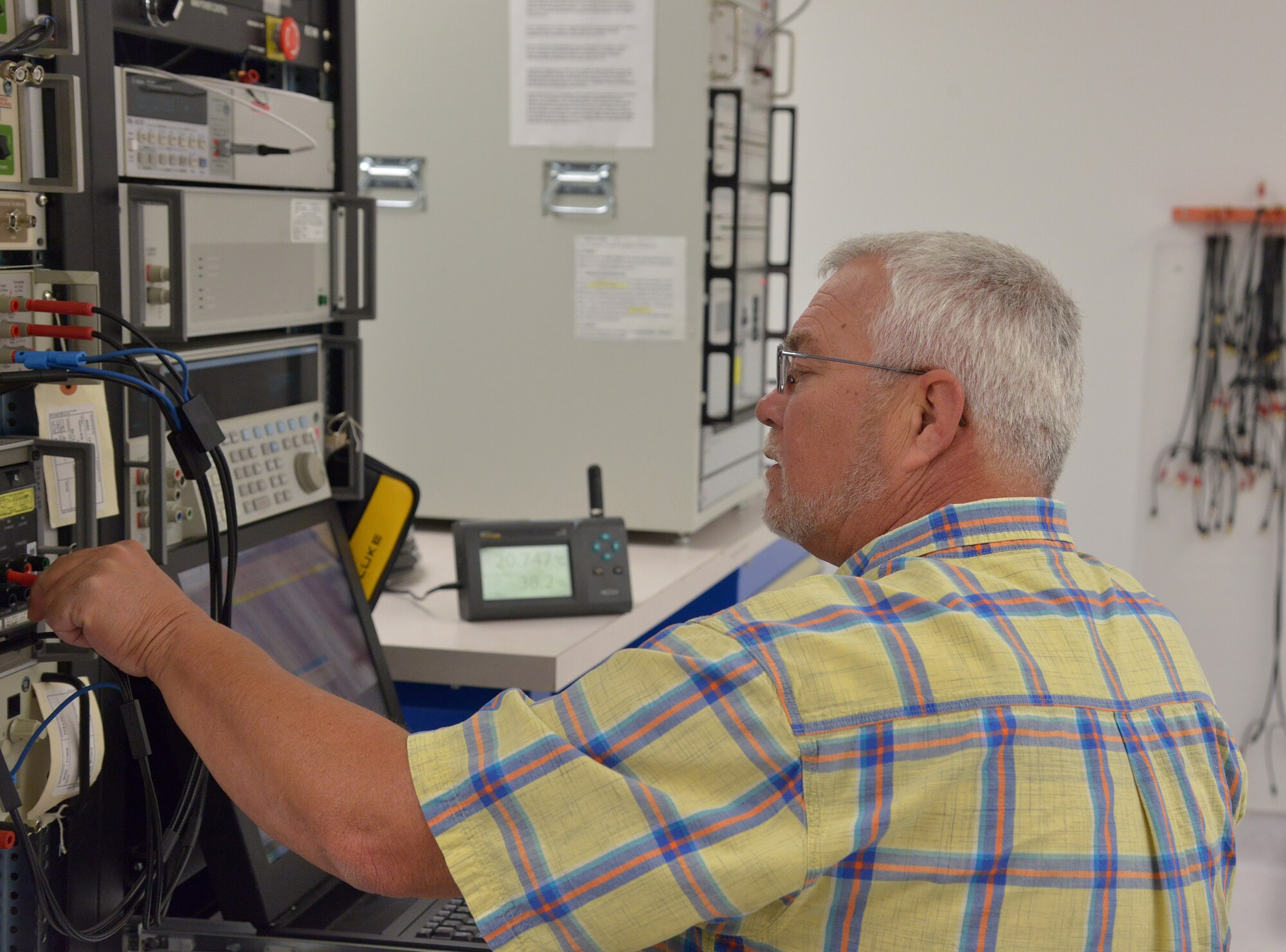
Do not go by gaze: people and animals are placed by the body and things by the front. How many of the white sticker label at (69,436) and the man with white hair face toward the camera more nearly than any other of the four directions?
1

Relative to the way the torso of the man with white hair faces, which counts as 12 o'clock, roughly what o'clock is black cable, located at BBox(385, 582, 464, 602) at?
The black cable is roughly at 1 o'clock from the man with white hair.

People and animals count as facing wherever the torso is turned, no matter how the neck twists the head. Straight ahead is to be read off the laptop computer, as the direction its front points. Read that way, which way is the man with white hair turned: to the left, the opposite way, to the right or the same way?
the opposite way

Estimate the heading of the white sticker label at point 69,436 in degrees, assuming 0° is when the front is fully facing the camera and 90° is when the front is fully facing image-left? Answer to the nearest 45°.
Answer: approximately 0°

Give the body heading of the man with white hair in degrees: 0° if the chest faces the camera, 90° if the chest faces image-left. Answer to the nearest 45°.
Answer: approximately 135°

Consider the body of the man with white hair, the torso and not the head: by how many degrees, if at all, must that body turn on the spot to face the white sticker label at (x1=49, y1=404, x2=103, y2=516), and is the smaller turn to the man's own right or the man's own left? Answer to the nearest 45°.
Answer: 0° — they already face it

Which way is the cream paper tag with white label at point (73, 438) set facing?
toward the camera

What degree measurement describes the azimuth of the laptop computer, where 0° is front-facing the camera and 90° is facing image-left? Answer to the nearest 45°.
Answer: approximately 315°

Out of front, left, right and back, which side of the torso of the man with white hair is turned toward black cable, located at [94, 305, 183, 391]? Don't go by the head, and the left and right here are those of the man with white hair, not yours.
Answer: front

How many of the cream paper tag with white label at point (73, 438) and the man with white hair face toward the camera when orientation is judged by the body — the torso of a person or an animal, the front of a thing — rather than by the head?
1

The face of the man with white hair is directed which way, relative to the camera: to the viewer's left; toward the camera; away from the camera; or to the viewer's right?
to the viewer's left
